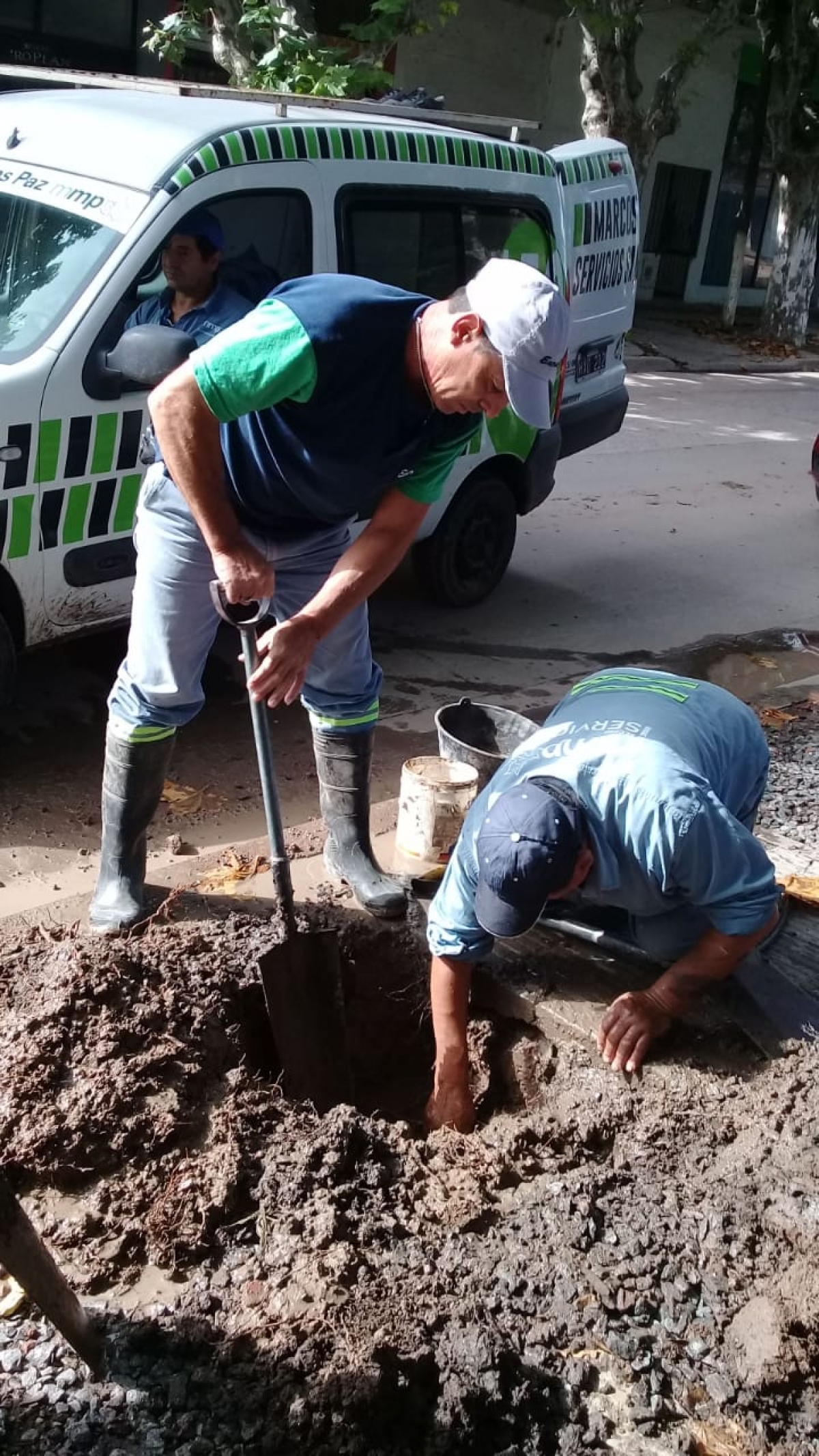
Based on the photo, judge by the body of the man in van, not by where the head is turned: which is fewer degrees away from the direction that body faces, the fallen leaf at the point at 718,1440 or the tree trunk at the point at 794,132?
the fallen leaf

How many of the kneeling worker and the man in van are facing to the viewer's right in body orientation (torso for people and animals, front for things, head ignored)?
0

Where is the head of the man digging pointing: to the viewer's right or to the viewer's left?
to the viewer's right

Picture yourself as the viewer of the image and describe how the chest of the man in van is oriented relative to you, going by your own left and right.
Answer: facing the viewer and to the left of the viewer

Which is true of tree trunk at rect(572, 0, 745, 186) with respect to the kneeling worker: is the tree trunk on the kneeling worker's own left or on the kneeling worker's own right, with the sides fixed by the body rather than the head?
on the kneeling worker's own right

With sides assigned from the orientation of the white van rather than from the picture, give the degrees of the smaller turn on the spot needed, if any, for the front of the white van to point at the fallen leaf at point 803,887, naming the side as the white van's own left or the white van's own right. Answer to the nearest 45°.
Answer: approximately 90° to the white van's own left

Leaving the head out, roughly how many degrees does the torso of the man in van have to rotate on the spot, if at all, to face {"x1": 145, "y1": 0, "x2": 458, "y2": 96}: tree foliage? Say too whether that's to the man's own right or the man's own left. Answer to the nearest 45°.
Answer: approximately 135° to the man's own right

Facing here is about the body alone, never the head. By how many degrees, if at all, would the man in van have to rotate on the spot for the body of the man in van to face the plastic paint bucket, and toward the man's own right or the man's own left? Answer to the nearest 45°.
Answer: approximately 90° to the man's own left
